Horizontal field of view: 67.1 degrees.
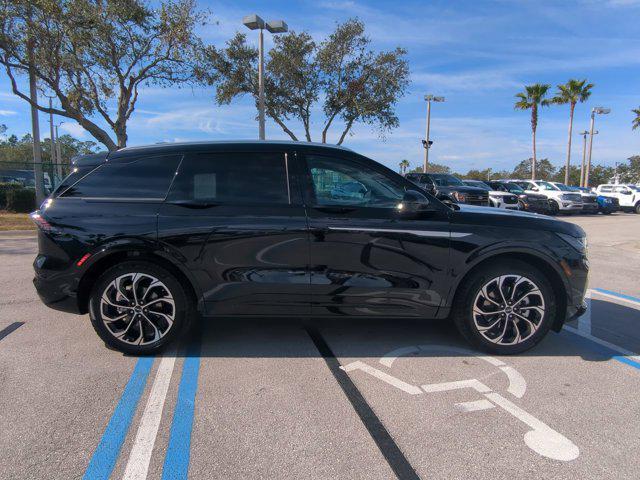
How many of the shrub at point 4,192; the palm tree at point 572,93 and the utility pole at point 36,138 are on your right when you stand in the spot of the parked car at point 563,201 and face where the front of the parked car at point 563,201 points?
2

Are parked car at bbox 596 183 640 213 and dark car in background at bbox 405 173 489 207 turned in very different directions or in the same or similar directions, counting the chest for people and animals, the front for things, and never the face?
same or similar directions

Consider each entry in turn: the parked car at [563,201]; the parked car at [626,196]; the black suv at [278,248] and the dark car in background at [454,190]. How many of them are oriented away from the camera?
0

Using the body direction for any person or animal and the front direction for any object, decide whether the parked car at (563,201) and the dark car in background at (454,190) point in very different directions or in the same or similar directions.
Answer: same or similar directions

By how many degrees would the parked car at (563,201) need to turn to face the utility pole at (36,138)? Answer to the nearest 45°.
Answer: approximately 90° to its right

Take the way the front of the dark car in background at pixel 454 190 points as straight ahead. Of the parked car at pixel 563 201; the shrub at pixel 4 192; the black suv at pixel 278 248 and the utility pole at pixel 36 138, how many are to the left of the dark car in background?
1

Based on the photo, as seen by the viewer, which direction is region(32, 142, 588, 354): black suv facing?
to the viewer's right

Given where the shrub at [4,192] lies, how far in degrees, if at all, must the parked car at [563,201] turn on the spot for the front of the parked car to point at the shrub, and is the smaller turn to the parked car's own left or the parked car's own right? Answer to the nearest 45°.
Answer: approximately 90° to the parked car's own right

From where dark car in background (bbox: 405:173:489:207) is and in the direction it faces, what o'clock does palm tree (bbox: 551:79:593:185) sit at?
The palm tree is roughly at 8 o'clock from the dark car in background.

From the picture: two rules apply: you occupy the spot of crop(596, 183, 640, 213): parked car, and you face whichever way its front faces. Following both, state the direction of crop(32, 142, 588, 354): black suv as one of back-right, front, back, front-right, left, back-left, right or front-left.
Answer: front-right

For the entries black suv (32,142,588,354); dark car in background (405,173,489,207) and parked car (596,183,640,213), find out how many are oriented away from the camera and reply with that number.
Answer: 0

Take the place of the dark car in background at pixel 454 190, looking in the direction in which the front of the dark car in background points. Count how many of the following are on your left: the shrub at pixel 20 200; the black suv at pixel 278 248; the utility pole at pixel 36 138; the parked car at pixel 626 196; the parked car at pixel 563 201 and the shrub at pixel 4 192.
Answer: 2

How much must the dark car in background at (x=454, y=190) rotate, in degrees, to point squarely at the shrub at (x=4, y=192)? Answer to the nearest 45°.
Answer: approximately 135° to its right

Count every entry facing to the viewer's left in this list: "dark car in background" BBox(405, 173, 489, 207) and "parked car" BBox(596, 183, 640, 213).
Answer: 0

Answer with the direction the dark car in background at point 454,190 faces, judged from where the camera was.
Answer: facing the viewer and to the right of the viewer

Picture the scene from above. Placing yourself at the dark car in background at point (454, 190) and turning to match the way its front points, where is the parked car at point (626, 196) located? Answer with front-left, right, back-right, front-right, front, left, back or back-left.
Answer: left

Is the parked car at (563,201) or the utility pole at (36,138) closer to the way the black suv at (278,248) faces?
the parked car

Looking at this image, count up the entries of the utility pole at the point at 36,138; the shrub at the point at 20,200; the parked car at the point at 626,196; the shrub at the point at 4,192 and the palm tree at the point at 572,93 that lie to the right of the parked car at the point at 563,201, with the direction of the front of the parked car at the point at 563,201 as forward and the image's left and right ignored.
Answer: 3
